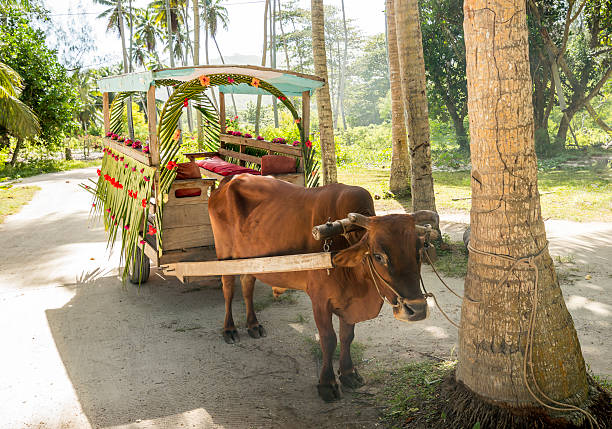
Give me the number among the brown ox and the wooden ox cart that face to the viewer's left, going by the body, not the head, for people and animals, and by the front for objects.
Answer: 0

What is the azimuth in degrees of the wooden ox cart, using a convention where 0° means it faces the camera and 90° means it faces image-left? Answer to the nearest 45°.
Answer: approximately 315°

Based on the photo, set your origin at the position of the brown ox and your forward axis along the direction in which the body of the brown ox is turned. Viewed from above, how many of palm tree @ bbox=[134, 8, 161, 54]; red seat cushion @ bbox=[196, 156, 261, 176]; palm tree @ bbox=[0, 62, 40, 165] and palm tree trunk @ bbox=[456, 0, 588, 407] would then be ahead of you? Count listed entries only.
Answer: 1

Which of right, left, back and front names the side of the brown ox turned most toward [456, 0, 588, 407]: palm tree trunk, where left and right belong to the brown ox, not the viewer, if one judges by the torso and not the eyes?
front

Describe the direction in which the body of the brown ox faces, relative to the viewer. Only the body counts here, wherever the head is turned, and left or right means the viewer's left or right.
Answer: facing the viewer and to the right of the viewer

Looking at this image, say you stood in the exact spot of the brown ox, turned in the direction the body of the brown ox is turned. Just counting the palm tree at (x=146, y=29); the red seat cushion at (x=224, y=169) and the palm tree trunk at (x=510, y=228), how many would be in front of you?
1

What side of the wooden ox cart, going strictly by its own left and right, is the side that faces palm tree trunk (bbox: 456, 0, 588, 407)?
front

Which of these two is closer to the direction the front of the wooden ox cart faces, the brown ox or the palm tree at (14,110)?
the brown ox

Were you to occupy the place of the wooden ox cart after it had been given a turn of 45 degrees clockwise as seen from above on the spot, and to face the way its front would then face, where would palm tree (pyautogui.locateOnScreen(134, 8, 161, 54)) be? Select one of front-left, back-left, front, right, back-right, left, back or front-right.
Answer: back

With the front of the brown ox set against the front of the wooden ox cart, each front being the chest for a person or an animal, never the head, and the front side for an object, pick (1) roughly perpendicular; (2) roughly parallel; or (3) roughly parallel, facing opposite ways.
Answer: roughly parallel

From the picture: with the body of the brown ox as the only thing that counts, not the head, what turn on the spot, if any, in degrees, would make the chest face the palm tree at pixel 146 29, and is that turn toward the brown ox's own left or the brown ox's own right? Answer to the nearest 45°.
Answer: approximately 135° to the brown ox's own left

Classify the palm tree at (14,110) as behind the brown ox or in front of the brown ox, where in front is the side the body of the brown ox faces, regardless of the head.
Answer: behind
